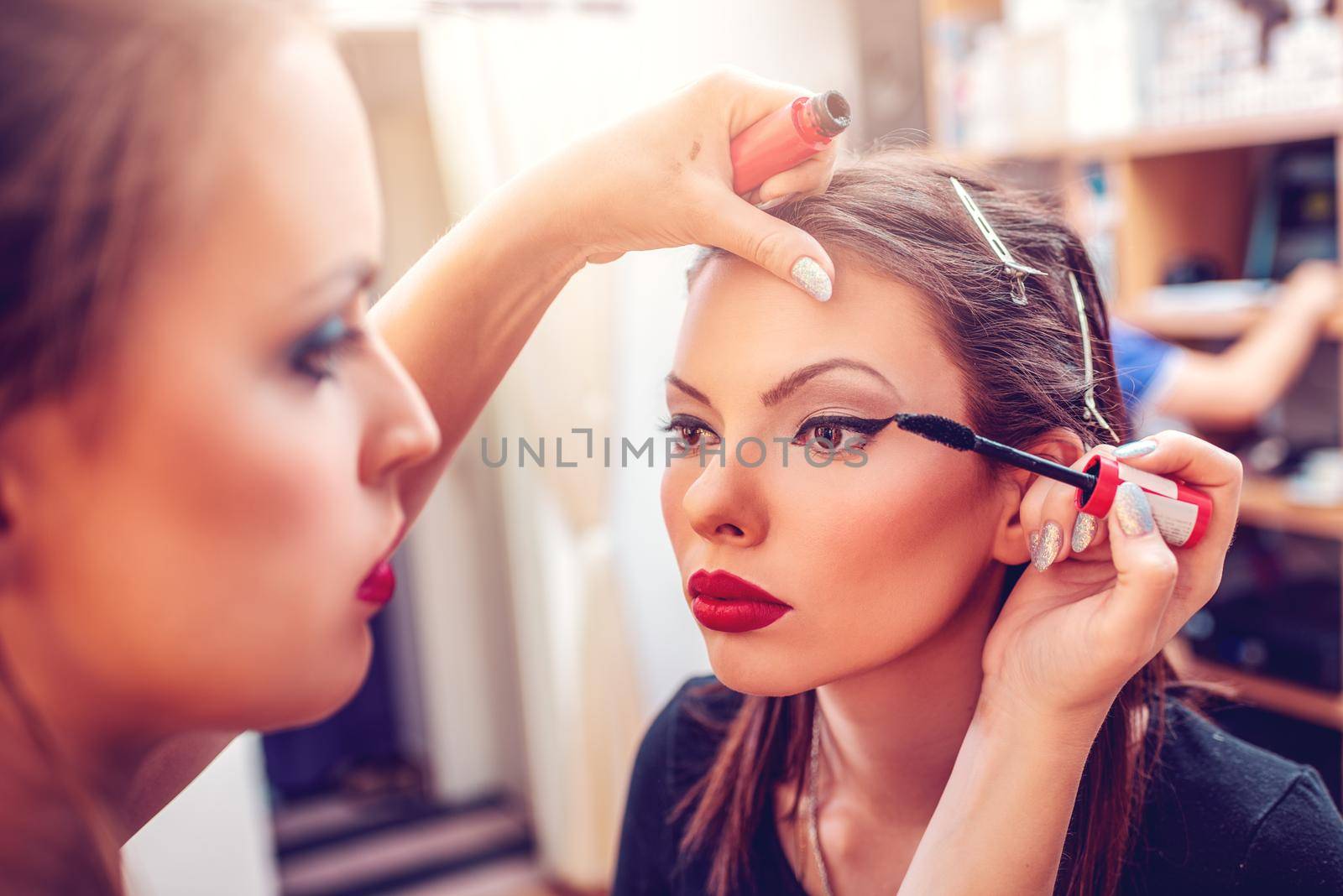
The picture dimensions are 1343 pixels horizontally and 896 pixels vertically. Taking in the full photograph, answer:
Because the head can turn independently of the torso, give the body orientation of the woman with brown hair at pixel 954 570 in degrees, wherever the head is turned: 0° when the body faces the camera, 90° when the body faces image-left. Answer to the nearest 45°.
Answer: approximately 45°

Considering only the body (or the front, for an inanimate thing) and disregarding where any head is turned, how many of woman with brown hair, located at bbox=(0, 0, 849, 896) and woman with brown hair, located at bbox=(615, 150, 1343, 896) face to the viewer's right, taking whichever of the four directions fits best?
1

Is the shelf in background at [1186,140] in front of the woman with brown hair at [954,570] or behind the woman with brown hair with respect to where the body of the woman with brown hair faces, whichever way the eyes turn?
behind

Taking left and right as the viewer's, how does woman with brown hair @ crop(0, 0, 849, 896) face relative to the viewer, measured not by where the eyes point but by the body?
facing to the right of the viewer

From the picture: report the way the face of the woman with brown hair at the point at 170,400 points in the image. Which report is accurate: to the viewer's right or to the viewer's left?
to the viewer's right

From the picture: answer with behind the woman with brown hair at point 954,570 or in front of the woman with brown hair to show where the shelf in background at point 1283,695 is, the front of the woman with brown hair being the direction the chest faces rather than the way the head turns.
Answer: behind

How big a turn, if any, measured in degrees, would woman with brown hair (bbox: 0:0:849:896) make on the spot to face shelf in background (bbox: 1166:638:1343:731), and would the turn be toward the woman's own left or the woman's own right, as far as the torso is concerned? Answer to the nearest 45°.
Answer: approximately 45° to the woman's own left
